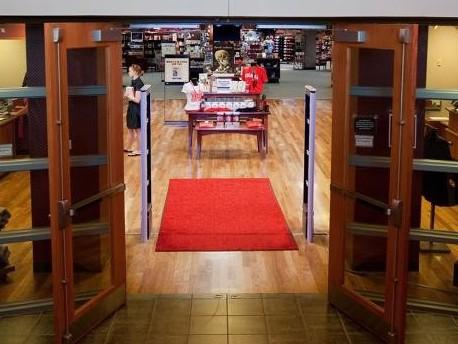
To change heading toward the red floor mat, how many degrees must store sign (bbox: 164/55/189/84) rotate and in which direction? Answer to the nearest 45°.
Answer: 0° — it already faces it

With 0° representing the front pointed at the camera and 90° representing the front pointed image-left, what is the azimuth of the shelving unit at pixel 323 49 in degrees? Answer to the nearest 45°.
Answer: approximately 0°

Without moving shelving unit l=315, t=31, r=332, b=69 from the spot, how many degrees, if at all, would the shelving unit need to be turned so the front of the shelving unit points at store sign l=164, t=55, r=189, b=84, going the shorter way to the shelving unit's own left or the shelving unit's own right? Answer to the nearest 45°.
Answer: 0° — it already faces it

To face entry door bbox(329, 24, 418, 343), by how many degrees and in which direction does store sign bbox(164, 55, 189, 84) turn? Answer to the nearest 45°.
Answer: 0° — it already faces it

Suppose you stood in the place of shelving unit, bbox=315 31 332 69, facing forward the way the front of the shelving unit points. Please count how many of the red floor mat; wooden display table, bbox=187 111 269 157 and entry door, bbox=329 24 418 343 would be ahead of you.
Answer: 3

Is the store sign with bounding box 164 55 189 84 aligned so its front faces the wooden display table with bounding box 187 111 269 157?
yes

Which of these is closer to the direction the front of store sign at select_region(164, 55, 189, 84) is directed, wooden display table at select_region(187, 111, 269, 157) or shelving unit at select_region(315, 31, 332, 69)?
the wooden display table

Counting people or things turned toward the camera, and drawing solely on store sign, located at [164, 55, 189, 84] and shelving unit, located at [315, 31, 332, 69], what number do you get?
2

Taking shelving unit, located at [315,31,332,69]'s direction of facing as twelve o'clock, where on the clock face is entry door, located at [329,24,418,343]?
The entry door is roughly at 12 o'clock from the shelving unit.

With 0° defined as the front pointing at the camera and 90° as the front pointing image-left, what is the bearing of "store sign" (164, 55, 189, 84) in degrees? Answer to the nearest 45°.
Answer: approximately 0°
